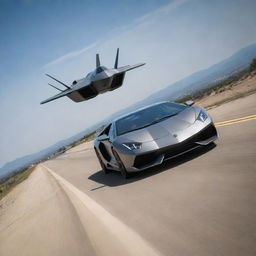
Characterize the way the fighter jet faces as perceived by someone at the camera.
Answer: facing the viewer

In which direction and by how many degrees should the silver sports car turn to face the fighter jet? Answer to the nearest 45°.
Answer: approximately 135° to its left

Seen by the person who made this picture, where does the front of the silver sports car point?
facing the viewer and to the right of the viewer

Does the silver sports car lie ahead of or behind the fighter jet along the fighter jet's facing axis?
ahead

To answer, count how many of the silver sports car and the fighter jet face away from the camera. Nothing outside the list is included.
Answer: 0
